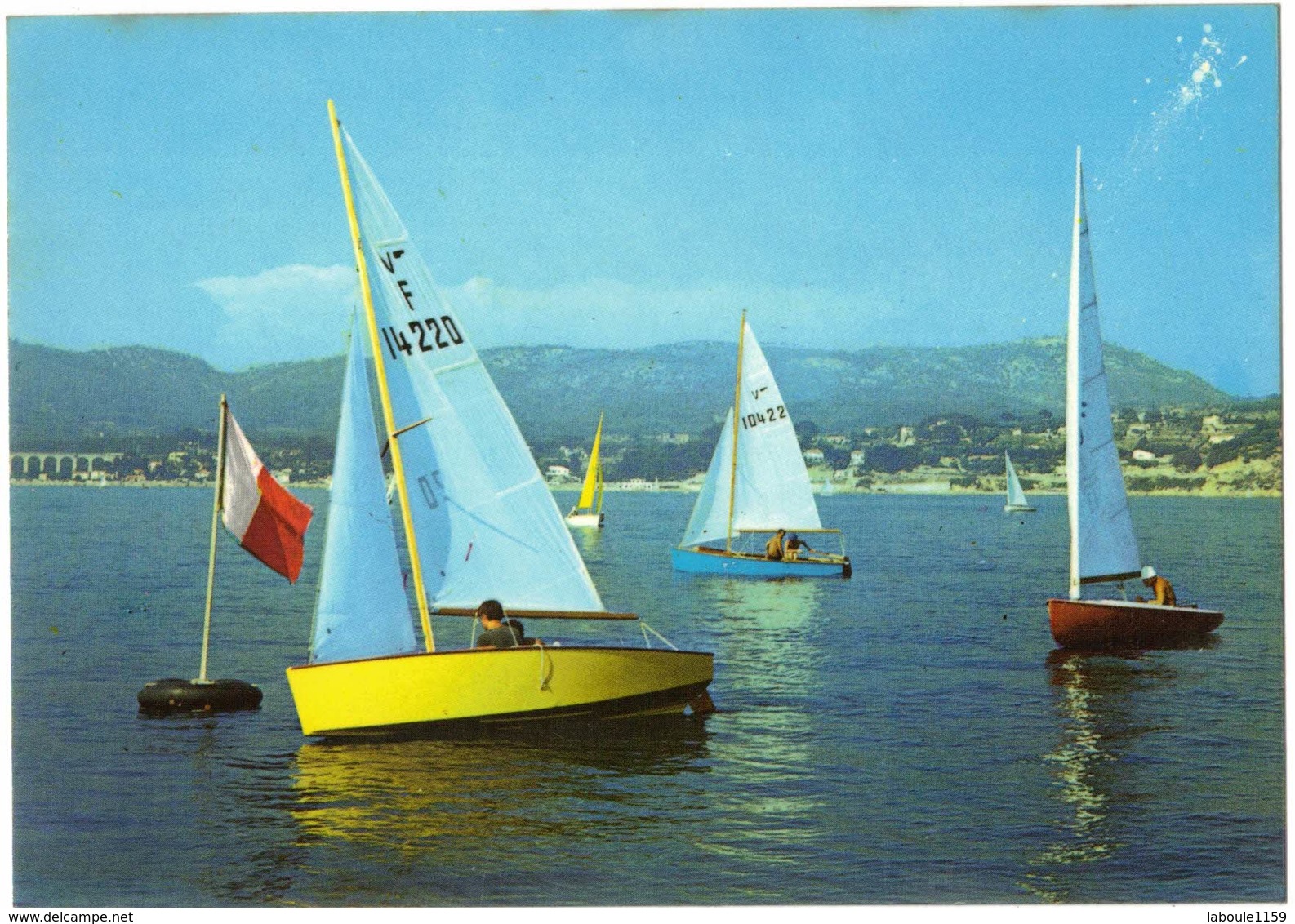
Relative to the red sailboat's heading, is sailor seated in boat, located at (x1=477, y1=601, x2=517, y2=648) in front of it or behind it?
in front

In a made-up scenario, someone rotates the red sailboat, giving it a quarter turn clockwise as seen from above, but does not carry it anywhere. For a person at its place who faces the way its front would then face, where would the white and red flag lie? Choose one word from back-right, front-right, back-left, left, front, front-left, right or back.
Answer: left

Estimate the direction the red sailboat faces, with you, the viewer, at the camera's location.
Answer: facing the viewer and to the left of the viewer

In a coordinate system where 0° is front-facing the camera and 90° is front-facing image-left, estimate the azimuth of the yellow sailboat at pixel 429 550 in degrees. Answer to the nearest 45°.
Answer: approximately 90°

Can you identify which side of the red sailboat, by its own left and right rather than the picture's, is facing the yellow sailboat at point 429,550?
front

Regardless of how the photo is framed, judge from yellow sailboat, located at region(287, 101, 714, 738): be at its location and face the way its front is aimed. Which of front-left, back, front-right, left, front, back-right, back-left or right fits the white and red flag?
front-right

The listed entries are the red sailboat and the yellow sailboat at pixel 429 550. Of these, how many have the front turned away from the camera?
0

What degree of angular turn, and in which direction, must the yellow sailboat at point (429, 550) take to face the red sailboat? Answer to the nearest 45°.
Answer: approximately 135° to its right

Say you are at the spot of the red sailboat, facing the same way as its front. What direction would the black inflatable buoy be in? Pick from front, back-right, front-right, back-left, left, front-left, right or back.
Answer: front
